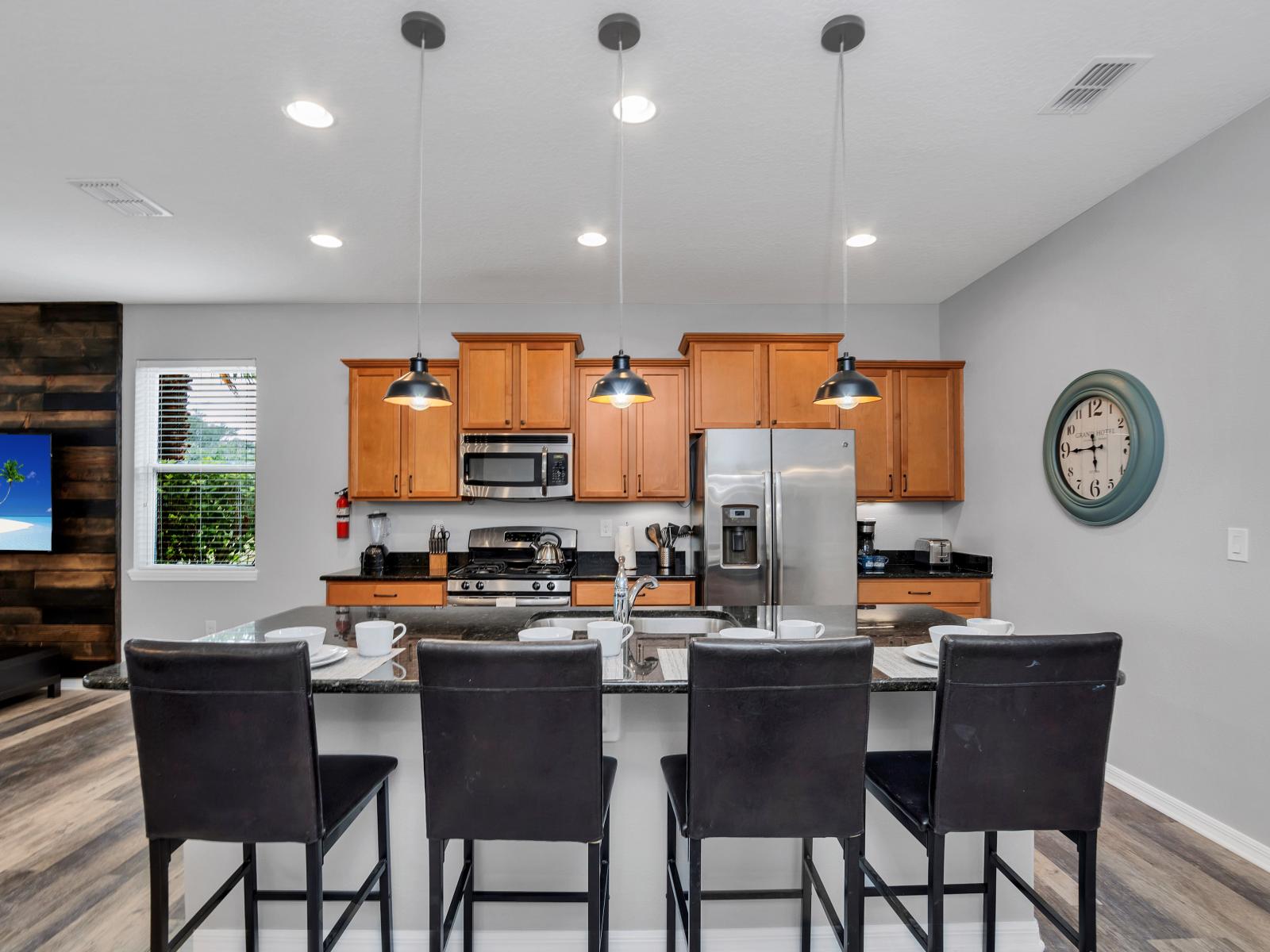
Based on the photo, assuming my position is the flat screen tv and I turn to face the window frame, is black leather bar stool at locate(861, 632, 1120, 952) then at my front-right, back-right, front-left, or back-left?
front-right

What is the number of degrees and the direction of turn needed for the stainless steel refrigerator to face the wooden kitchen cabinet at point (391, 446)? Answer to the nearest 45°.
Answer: approximately 90° to its right

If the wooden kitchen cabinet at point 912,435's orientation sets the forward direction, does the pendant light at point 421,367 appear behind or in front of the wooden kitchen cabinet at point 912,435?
in front

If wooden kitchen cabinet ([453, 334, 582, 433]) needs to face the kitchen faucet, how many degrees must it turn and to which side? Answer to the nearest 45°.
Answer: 0° — it already faces it

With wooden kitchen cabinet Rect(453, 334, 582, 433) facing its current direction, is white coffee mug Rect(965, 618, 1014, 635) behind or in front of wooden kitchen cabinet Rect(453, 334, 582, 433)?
in front

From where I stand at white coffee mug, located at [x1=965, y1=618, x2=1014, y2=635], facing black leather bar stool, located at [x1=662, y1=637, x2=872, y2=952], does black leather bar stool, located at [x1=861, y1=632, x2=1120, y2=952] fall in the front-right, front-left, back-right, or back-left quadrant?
front-left

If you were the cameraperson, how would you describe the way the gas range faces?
facing the viewer

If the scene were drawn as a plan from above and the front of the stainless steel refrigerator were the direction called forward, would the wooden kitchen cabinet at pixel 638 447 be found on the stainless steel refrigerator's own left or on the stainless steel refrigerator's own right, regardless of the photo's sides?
on the stainless steel refrigerator's own right

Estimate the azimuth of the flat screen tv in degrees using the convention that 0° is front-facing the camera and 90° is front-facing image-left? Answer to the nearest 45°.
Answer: approximately 0°

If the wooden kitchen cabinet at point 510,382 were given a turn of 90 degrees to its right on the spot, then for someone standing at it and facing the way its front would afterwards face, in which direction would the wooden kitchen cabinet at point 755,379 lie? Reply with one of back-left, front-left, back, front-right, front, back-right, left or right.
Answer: back

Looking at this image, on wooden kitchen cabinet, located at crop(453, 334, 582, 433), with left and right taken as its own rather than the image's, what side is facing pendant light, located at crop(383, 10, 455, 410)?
front

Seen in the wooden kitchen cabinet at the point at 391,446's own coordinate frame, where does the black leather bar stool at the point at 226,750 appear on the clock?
The black leather bar stool is roughly at 12 o'clock from the wooden kitchen cabinet.

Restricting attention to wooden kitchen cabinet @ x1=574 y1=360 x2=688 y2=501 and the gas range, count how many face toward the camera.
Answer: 2

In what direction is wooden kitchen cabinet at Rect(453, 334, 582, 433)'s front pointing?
toward the camera

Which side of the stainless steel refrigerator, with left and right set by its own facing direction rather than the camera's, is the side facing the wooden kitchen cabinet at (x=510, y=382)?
right
